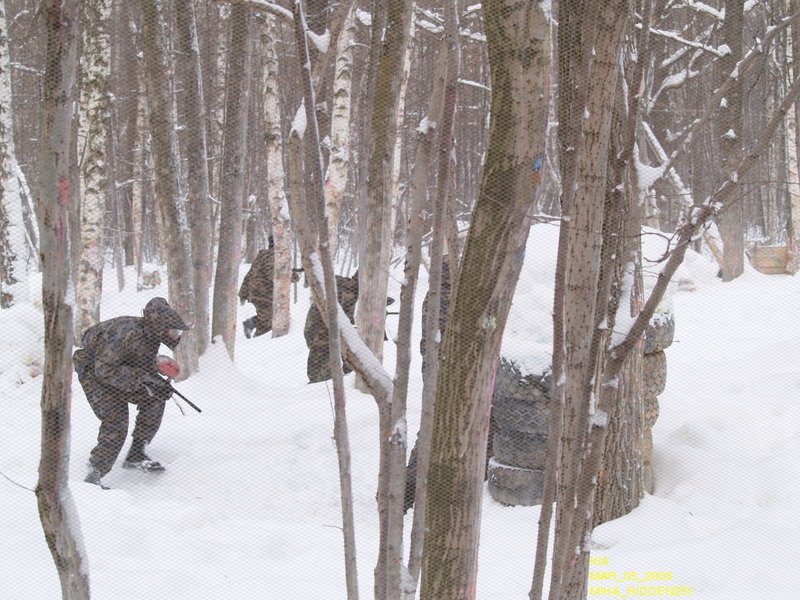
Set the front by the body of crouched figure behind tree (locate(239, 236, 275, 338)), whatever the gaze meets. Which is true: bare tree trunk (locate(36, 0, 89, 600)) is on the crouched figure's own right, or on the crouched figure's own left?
on the crouched figure's own right

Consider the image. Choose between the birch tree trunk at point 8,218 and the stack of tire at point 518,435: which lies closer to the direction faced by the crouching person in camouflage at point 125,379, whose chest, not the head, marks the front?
the stack of tire

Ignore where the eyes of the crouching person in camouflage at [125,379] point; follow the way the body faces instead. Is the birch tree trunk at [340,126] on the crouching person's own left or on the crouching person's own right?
on the crouching person's own left

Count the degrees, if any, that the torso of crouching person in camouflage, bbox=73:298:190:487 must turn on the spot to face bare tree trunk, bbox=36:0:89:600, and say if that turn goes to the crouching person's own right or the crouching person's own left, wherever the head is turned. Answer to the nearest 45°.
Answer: approximately 90° to the crouching person's own right

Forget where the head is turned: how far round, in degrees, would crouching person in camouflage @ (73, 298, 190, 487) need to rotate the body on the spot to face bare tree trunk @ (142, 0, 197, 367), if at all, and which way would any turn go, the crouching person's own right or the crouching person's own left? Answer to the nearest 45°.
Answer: approximately 90° to the crouching person's own left

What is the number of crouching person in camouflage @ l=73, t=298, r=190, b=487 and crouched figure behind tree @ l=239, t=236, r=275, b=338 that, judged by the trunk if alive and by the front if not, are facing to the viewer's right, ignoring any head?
2

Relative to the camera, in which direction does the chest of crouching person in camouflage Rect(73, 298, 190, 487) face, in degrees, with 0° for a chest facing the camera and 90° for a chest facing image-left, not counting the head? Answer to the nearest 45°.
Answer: approximately 270°

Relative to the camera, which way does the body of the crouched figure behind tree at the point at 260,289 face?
to the viewer's right

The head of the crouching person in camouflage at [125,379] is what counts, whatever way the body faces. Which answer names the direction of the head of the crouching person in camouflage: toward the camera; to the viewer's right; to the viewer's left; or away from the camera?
to the viewer's right
